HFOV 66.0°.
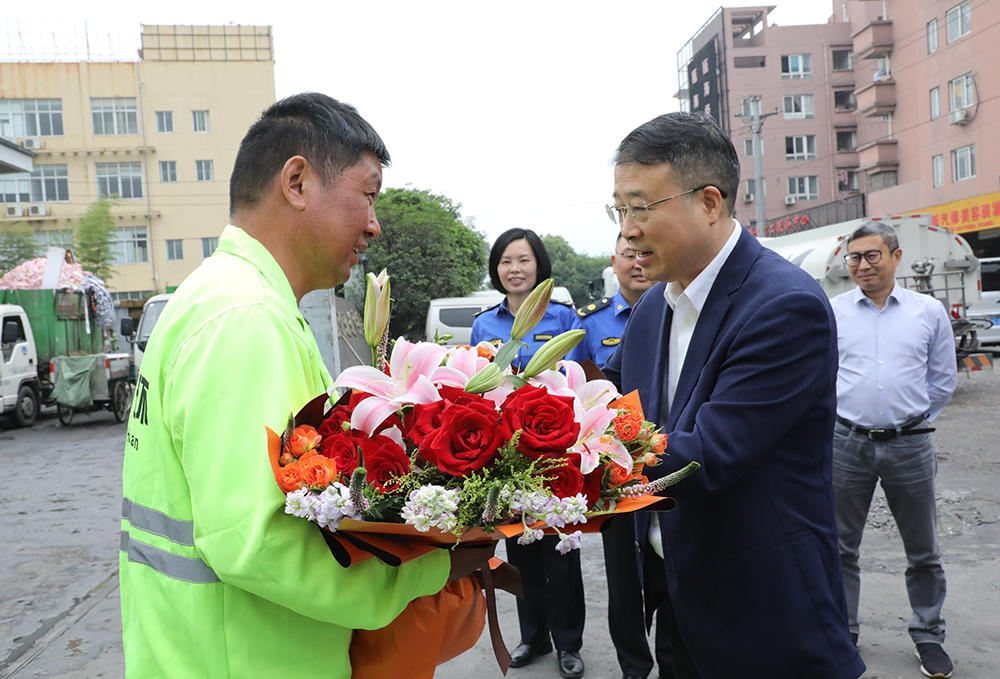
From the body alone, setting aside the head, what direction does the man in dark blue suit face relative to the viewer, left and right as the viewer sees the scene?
facing the viewer and to the left of the viewer

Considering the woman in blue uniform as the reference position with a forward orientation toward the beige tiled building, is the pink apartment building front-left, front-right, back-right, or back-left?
front-right

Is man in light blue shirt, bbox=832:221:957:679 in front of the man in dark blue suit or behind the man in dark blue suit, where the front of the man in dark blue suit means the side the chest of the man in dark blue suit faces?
behind

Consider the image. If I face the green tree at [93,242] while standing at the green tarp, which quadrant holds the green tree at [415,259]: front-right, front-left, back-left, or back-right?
front-right

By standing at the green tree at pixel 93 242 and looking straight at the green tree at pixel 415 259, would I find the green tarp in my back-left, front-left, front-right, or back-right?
front-right

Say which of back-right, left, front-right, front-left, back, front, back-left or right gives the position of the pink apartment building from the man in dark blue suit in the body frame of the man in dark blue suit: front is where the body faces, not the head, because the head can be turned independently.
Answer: back-right

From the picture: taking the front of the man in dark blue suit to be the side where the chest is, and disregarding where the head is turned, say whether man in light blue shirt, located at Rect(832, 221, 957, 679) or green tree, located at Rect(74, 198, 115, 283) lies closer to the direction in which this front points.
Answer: the green tree

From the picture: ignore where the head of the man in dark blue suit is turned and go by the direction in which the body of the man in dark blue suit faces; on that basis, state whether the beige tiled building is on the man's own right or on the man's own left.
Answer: on the man's own right

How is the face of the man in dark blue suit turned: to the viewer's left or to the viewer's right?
to the viewer's left

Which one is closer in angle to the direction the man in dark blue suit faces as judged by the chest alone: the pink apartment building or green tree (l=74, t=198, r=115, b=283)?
the green tree
